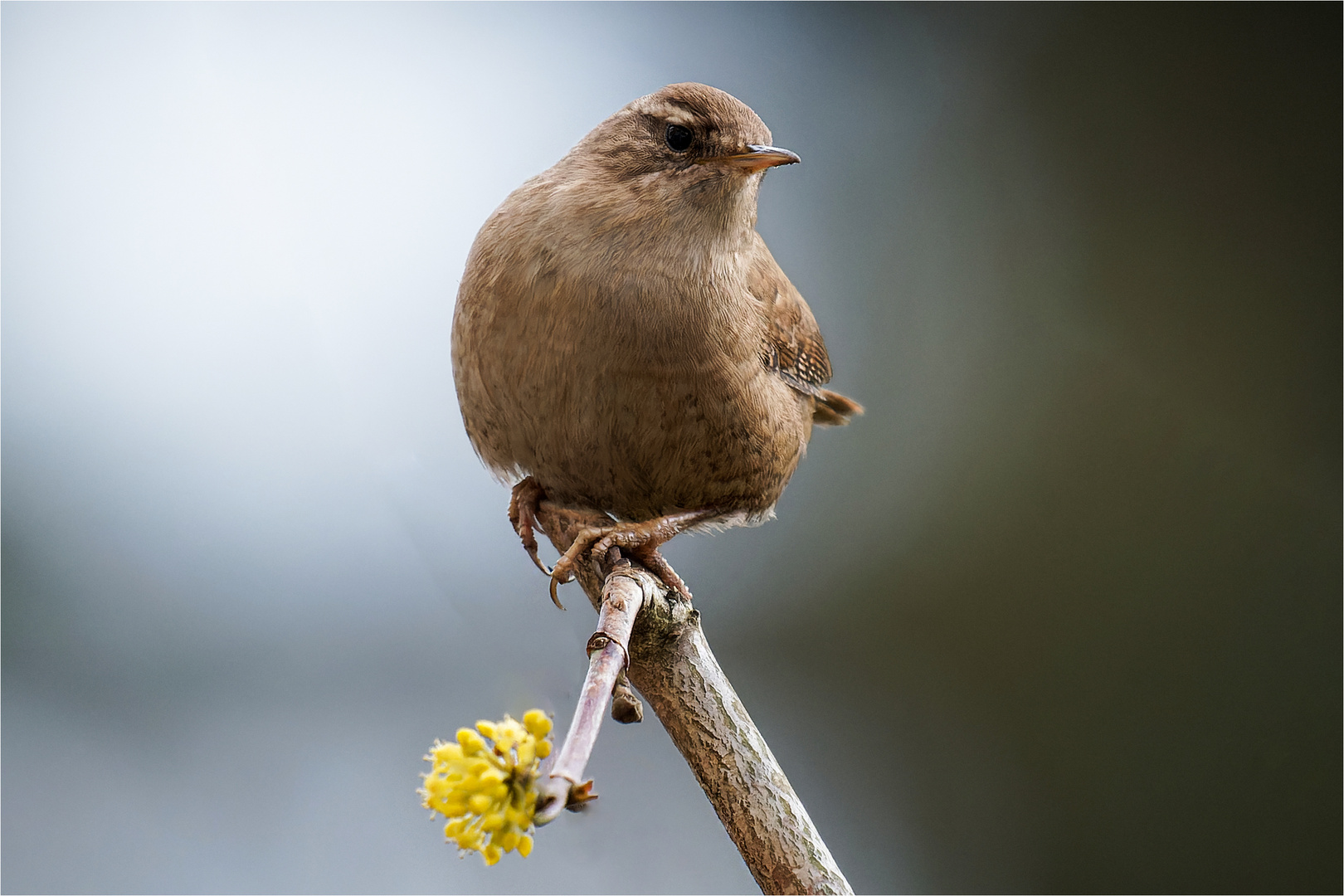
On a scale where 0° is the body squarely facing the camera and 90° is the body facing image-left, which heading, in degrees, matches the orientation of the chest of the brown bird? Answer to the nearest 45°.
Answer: approximately 45°
